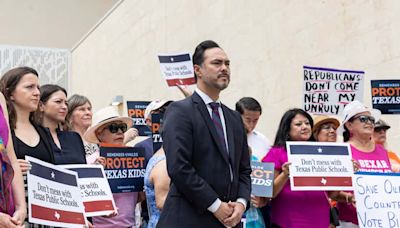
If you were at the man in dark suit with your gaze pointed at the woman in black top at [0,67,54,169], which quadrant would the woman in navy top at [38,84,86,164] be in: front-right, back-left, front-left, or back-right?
front-right

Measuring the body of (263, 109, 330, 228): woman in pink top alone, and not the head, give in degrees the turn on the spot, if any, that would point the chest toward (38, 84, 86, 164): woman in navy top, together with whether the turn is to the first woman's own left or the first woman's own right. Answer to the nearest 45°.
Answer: approximately 135° to the first woman's own right

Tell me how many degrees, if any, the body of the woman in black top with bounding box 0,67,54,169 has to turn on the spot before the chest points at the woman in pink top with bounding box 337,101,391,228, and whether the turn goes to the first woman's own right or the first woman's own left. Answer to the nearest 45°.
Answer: approximately 45° to the first woman's own left

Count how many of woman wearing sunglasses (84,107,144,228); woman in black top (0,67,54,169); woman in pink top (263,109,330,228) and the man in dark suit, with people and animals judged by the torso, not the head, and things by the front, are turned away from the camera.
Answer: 0

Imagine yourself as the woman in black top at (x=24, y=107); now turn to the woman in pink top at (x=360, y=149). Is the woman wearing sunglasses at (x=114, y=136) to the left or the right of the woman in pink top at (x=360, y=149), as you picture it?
left

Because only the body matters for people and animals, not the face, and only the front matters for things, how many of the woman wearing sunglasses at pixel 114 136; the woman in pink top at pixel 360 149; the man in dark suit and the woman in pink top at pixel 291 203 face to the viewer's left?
0

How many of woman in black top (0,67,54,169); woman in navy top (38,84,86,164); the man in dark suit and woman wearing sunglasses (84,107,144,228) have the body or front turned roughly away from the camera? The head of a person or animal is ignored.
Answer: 0

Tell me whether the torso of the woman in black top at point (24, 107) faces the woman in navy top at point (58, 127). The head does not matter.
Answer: no

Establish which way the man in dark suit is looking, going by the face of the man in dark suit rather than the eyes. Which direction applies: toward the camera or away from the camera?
toward the camera

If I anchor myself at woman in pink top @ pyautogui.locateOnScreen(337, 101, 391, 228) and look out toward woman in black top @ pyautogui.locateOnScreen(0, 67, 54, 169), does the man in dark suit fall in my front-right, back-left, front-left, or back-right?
front-left

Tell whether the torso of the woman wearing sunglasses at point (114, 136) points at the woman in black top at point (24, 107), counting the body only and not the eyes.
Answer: no

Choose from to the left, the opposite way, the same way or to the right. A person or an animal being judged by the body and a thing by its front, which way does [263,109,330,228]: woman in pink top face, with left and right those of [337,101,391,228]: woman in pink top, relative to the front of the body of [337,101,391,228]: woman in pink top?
the same way

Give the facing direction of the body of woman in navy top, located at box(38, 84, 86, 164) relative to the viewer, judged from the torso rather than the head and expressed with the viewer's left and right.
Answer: facing the viewer and to the right of the viewer

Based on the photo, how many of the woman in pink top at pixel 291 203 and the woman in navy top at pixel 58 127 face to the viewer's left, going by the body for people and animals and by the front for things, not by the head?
0
